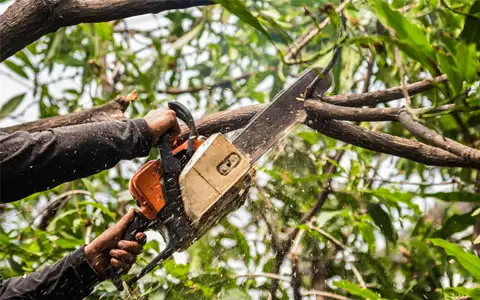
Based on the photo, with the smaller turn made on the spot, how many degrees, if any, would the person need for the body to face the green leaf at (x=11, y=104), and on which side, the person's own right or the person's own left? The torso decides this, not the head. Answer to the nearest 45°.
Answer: approximately 90° to the person's own left

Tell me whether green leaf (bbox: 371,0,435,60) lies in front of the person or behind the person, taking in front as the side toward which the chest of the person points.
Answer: in front

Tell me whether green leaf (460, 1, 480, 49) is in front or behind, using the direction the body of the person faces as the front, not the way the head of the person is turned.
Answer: in front

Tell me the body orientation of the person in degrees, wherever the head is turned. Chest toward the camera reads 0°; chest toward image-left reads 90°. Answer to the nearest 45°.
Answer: approximately 270°

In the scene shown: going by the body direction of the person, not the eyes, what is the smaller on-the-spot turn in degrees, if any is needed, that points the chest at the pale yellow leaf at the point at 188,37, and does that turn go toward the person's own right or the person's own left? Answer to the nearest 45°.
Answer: approximately 45° to the person's own left

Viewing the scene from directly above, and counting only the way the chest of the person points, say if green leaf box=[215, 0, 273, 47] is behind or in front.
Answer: in front
